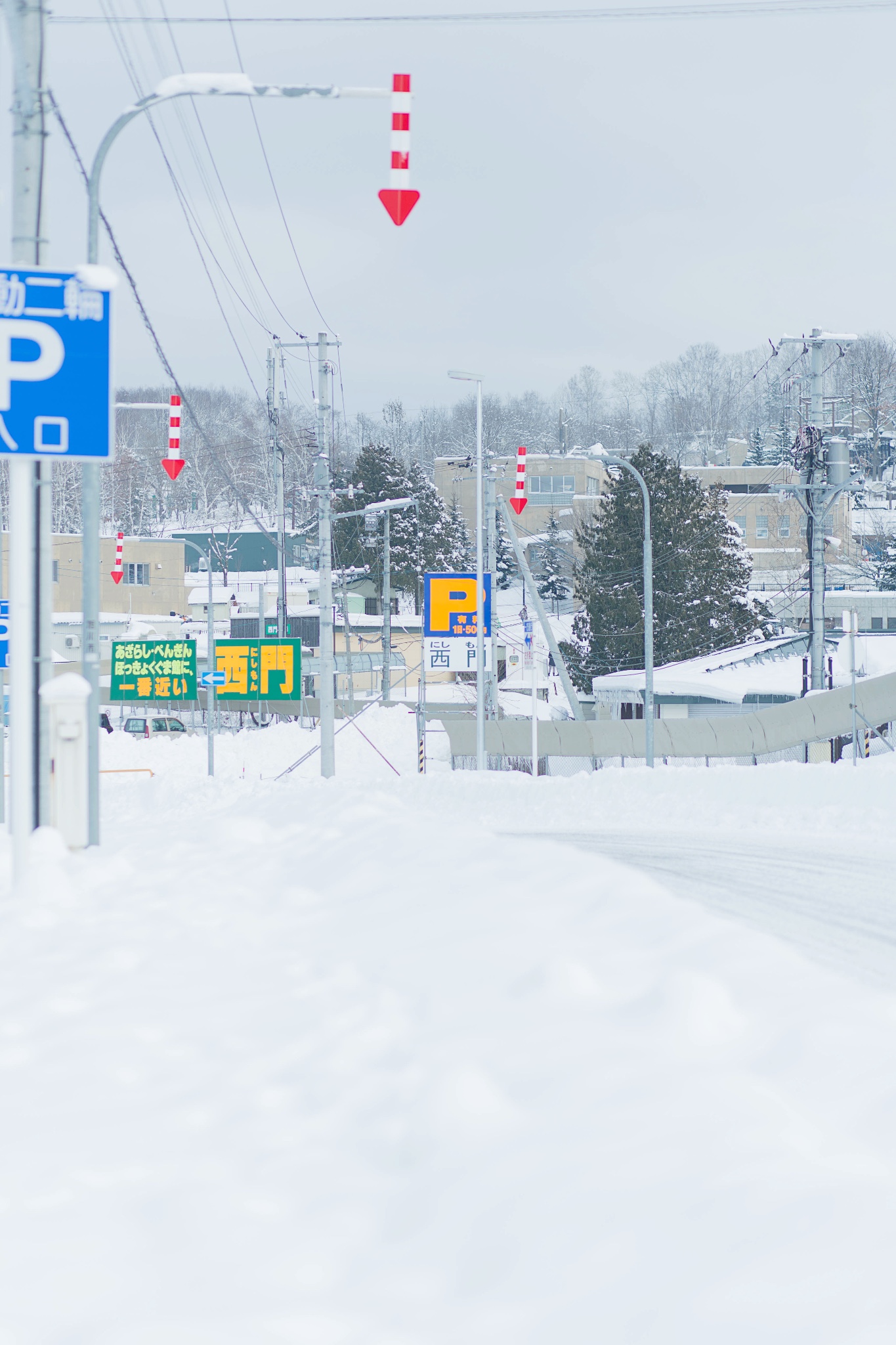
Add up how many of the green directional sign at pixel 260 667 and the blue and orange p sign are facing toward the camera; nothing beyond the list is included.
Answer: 2

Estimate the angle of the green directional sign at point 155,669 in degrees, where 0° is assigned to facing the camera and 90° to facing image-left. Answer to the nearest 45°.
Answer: approximately 0°

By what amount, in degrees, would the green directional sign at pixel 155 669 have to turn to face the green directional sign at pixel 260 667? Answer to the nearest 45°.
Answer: approximately 90° to its left

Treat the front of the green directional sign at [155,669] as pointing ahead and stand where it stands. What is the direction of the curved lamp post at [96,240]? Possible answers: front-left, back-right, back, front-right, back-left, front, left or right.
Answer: front

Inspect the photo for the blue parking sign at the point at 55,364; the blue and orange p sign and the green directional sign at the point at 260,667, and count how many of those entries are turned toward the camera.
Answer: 3

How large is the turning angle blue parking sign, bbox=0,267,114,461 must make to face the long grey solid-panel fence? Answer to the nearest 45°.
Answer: approximately 135° to its left

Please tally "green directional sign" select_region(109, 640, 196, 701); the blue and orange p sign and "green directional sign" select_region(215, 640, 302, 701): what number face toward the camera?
3

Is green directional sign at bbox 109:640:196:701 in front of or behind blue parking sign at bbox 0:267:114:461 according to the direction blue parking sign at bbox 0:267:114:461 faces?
behind

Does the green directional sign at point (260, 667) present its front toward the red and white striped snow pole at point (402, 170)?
yes

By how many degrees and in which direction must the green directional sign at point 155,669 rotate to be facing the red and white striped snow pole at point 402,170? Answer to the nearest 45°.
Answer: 0° — it already faces it

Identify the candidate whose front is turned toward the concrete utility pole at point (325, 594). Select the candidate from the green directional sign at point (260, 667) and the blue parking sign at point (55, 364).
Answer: the green directional sign

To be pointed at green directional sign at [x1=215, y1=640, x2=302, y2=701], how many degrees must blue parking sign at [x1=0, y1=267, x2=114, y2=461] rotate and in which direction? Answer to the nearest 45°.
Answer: approximately 180°

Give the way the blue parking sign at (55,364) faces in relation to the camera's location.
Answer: facing the viewer
